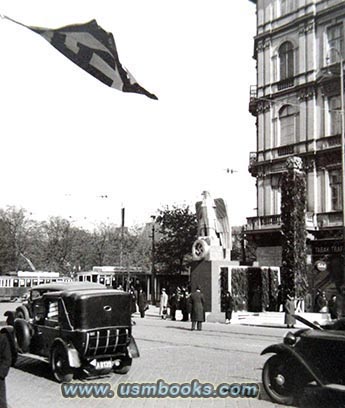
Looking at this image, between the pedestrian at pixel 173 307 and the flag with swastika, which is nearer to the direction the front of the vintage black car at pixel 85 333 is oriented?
the pedestrian

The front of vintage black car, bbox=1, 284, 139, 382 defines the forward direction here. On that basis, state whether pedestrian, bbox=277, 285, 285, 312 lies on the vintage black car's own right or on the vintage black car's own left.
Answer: on the vintage black car's own right

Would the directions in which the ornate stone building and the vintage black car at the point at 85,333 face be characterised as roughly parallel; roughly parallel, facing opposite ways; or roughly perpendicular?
roughly perpendicular

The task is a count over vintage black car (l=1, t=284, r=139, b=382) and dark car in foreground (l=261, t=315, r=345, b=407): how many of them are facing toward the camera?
0

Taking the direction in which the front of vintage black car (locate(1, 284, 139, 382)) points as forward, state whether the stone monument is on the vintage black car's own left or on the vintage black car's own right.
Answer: on the vintage black car's own right

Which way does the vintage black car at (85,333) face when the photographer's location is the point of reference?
facing away from the viewer and to the left of the viewer

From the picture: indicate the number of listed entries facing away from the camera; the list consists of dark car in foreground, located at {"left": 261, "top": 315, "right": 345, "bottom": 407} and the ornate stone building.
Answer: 0

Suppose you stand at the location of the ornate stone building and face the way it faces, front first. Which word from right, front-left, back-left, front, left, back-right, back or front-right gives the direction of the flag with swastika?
front-left

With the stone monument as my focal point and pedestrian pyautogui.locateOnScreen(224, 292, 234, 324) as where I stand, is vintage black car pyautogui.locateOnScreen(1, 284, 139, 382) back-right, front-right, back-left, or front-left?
back-left

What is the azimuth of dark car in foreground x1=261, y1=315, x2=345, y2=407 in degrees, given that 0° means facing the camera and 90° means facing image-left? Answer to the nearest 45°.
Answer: approximately 90°

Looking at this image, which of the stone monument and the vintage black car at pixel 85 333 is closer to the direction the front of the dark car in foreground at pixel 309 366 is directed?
the vintage black car

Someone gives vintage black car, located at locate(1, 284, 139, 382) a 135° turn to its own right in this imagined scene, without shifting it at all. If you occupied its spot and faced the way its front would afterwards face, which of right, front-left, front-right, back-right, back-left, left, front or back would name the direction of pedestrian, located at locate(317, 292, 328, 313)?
front-left

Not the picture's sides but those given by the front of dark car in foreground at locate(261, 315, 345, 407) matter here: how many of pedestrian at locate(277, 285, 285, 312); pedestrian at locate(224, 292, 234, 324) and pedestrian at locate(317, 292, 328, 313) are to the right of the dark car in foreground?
3

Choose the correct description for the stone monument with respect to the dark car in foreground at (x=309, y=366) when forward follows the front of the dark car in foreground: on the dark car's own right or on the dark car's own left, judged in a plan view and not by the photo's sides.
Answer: on the dark car's own right

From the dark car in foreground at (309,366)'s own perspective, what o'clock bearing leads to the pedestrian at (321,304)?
The pedestrian is roughly at 3 o'clock from the dark car in foreground.
